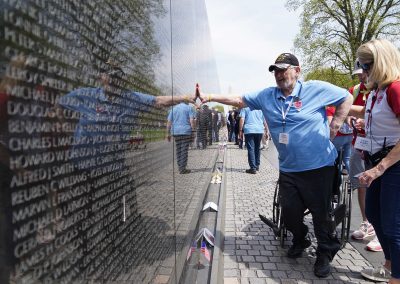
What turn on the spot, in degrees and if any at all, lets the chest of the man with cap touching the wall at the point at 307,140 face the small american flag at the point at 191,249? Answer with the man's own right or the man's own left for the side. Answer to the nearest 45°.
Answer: approximately 45° to the man's own right

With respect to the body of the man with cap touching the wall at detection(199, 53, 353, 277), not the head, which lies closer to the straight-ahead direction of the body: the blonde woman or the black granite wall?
the black granite wall

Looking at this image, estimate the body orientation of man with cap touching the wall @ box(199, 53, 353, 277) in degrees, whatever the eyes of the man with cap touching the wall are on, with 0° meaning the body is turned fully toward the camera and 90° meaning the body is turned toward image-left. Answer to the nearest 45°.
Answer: approximately 45°
